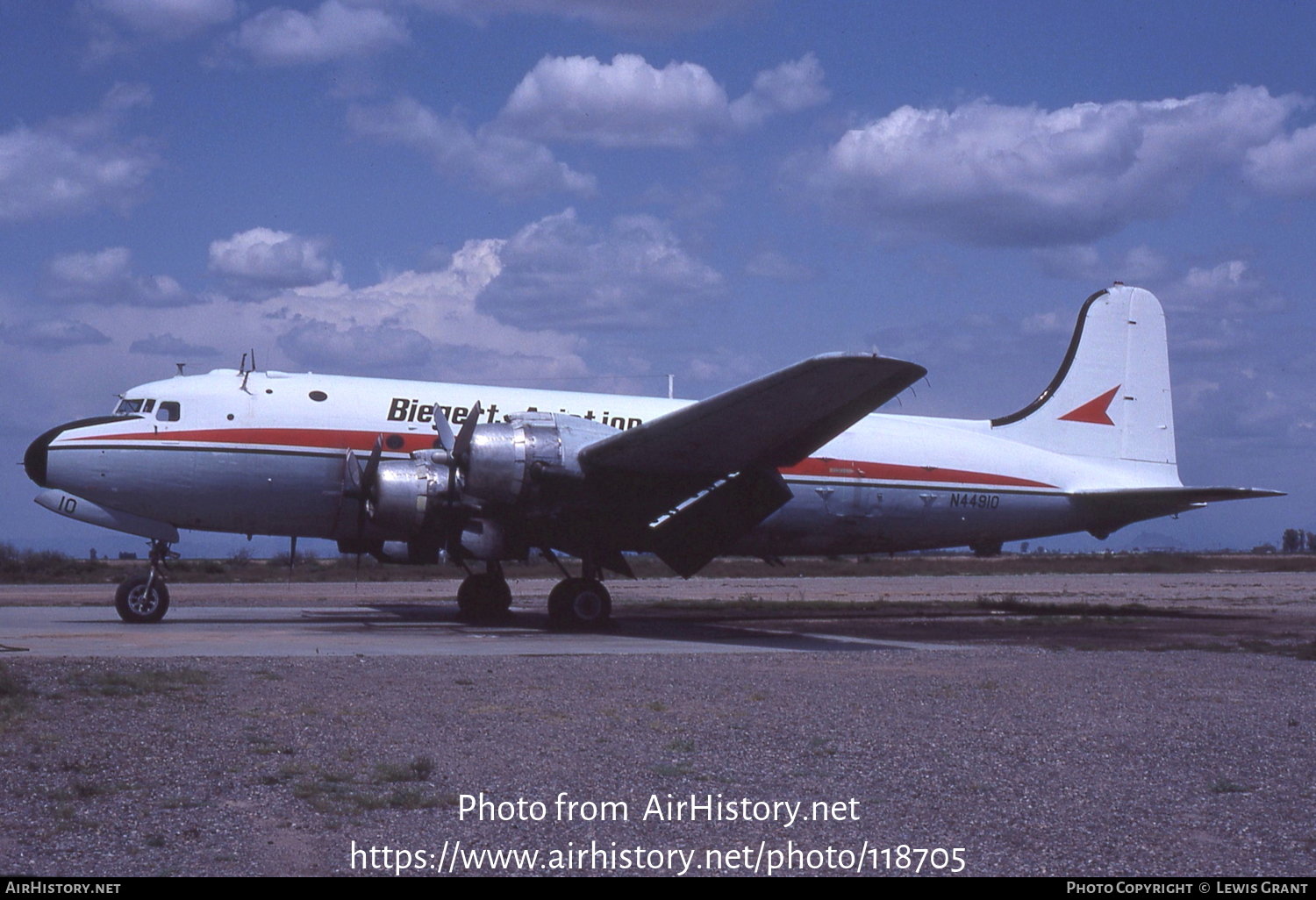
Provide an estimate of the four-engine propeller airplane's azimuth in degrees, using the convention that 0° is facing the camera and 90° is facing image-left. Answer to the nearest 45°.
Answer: approximately 90°
